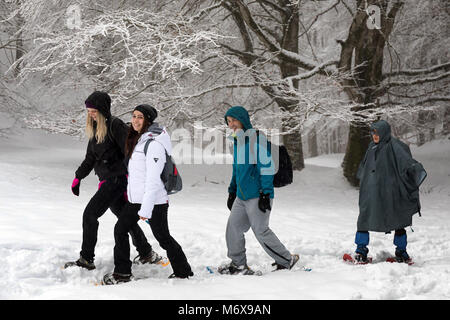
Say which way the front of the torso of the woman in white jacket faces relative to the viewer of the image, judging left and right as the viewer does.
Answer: facing to the left of the viewer

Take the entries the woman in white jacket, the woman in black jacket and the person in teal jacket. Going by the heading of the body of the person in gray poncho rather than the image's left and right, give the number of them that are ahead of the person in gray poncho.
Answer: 3

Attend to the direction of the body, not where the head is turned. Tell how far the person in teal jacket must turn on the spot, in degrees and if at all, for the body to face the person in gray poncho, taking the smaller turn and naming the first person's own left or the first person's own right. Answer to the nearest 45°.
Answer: approximately 180°

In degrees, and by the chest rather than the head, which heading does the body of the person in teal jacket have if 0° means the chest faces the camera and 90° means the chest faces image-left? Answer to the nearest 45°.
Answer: approximately 45°

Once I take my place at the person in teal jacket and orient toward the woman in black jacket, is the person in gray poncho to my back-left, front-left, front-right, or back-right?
back-right

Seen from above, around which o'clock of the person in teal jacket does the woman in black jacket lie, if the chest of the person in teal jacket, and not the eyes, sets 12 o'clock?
The woman in black jacket is roughly at 1 o'clock from the person in teal jacket.

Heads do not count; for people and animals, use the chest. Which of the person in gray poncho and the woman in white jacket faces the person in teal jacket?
the person in gray poncho
